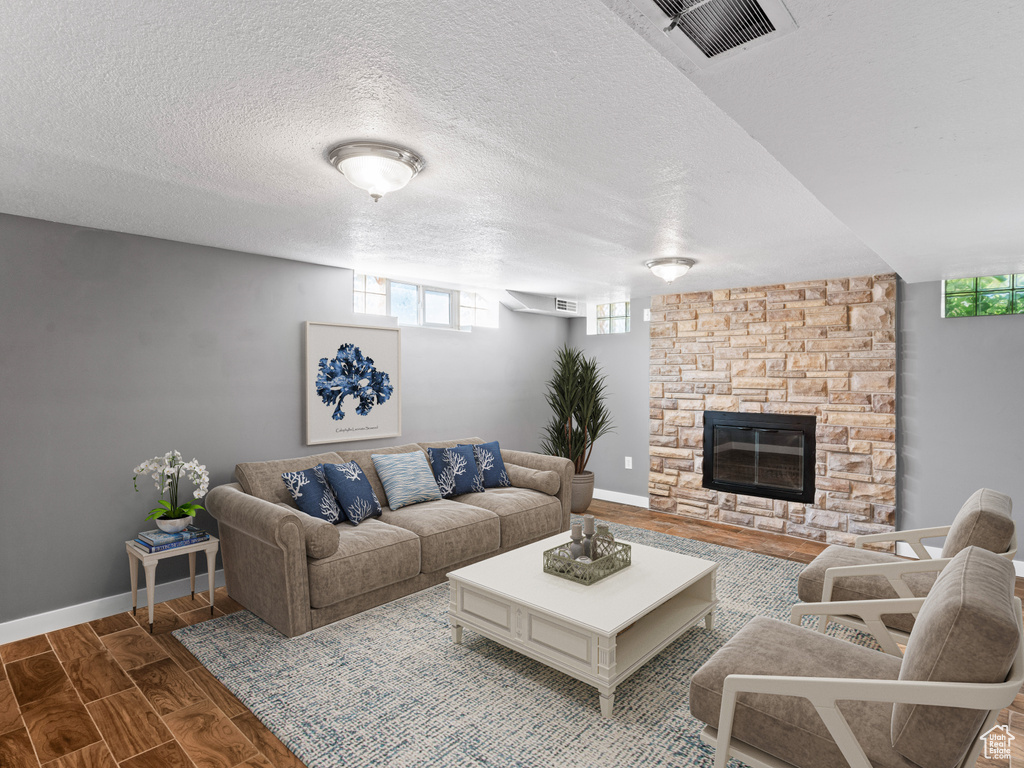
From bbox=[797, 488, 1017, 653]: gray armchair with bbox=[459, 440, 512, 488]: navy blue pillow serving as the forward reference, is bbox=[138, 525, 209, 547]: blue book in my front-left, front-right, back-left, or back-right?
front-left

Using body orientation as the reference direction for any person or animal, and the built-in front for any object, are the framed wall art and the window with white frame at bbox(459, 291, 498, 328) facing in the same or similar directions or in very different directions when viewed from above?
same or similar directions

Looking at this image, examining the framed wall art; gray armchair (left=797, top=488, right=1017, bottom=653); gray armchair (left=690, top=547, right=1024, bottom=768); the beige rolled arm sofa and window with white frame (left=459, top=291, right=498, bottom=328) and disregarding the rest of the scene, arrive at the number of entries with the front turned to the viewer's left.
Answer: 2

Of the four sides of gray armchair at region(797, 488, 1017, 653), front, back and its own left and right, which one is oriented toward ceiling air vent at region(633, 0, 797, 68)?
left

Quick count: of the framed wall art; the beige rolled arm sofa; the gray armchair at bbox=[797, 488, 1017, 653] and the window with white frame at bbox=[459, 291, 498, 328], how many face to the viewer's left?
1

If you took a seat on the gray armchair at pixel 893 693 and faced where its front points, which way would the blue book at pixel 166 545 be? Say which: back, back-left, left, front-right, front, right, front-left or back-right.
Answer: front

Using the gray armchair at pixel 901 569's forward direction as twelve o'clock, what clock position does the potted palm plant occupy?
The potted palm plant is roughly at 1 o'clock from the gray armchair.

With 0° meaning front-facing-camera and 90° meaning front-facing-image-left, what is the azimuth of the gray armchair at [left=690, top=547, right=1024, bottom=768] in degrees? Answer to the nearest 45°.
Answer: approximately 90°

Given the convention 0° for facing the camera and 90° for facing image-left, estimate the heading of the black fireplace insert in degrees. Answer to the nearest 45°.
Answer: approximately 45°

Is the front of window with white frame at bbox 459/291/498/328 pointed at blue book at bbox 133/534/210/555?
no

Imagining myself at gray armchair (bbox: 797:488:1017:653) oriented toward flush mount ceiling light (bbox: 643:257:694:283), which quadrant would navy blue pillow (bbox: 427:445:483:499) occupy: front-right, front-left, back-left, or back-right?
front-left

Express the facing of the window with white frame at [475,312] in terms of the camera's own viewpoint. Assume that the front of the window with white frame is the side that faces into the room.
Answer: facing the viewer and to the right of the viewer

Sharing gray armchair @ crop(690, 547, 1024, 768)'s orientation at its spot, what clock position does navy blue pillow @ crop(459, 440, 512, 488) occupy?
The navy blue pillow is roughly at 1 o'clock from the gray armchair.

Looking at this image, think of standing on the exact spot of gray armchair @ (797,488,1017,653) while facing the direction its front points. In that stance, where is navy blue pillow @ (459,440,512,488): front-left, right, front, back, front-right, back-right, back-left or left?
front

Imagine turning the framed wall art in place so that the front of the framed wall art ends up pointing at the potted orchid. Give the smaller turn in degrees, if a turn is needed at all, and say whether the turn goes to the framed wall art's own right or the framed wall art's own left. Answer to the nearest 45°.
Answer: approximately 90° to the framed wall art's own right

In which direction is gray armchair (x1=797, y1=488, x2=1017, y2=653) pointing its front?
to the viewer's left

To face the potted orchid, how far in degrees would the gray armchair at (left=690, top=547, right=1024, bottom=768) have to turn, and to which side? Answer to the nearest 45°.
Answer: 0° — it already faces it

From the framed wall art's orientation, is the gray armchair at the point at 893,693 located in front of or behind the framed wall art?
in front
